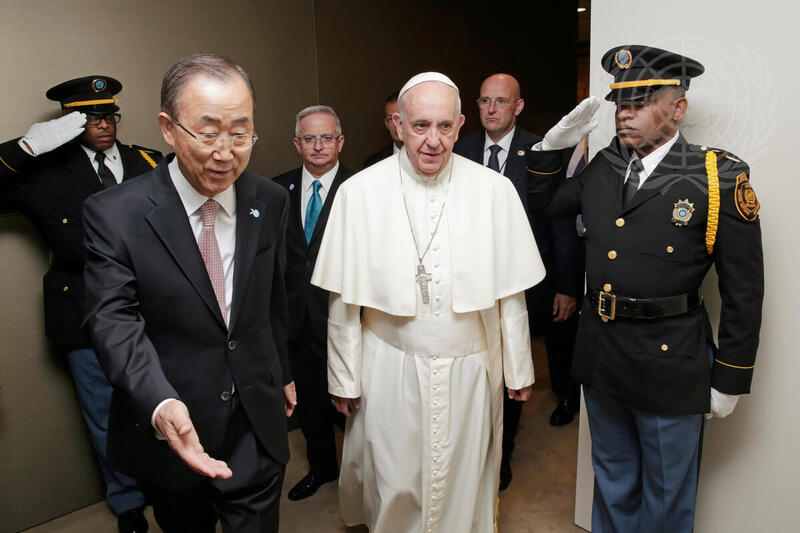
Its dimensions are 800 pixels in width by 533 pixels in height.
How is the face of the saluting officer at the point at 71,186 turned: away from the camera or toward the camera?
toward the camera

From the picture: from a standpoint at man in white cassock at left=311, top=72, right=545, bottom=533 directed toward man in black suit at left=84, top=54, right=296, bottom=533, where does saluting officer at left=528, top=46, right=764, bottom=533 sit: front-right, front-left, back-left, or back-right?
back-left

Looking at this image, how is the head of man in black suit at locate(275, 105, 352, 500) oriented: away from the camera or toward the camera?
toward the camera

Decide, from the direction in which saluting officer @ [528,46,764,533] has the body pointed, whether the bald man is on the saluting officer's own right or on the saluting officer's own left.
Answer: on the saluting officer's own right

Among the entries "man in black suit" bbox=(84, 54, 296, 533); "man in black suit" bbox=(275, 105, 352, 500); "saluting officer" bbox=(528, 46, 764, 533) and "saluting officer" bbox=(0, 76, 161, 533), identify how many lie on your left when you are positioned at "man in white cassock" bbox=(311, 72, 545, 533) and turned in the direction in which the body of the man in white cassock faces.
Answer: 1

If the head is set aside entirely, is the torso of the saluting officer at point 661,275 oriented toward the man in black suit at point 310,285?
no

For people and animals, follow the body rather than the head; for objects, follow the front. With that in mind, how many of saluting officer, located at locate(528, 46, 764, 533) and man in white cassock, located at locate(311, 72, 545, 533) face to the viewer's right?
0

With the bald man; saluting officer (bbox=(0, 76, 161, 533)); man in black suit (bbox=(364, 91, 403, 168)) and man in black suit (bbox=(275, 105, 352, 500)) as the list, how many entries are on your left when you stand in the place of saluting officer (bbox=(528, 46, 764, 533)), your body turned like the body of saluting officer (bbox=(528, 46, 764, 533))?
0

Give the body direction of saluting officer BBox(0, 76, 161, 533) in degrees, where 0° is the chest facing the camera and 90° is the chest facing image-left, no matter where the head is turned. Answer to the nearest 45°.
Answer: approximately 315°

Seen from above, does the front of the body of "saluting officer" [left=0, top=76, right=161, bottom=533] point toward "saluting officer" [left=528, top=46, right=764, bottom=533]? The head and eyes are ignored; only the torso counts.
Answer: yes

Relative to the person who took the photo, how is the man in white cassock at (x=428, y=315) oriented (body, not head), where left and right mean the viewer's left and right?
facing the viewer

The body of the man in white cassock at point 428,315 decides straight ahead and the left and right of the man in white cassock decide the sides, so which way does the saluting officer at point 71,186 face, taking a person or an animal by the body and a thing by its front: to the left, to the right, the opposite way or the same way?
to the left

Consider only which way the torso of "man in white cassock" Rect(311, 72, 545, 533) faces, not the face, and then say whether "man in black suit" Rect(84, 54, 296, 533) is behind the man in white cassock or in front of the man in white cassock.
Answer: in front

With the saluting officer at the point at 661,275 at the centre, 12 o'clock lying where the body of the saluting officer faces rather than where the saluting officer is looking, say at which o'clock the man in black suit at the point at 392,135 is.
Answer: The man in black suit is roughly at 3 o'clock from the saluting officer.

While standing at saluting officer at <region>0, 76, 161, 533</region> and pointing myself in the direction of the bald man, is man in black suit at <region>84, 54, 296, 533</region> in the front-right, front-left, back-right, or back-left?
front-right

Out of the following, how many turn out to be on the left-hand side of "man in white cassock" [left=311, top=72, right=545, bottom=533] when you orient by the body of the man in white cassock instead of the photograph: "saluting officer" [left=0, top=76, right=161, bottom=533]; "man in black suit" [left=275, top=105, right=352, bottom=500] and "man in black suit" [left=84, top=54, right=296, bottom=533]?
0

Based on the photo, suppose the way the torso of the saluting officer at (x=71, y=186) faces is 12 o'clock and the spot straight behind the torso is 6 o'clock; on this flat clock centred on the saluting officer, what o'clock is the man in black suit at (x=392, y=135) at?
The man in black suit is roughly at 10 o'clock from the saluting officer.

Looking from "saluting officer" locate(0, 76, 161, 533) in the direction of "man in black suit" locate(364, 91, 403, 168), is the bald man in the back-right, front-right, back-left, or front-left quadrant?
front-right

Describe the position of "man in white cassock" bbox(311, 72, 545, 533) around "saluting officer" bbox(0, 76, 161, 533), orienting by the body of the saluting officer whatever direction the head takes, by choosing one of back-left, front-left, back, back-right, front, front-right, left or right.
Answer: front

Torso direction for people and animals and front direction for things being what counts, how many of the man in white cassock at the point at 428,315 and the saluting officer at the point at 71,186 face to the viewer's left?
0
